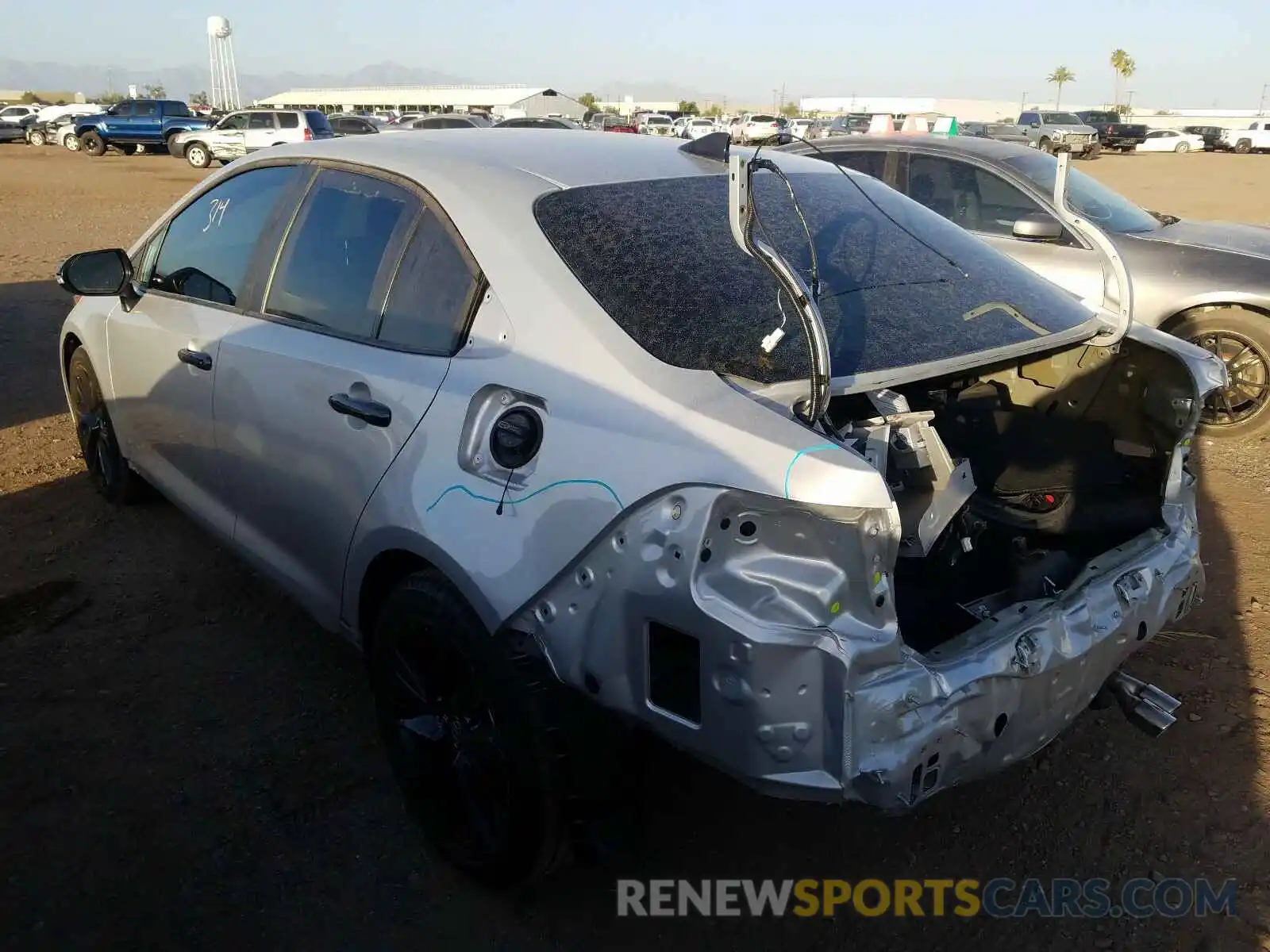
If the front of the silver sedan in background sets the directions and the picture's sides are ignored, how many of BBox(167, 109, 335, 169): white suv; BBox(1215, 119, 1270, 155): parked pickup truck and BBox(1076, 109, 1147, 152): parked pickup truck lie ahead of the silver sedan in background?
0

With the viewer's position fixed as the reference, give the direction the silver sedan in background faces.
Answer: facing the viewer and to the right of the viewer

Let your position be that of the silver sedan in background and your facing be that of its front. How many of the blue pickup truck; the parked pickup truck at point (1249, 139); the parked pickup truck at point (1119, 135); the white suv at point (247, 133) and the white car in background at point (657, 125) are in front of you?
0

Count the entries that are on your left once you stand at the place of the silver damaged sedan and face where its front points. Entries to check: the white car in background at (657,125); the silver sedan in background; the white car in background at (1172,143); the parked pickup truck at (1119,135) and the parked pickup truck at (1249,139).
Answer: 0

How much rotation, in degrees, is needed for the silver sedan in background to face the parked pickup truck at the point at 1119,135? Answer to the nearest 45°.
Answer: approximately 135° to its left

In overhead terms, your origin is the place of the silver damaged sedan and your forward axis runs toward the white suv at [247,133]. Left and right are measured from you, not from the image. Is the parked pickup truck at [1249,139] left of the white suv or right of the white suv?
right

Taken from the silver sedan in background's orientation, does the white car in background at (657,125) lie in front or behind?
behind

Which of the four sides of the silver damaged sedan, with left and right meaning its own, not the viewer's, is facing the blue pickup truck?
front

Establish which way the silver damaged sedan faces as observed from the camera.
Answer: facing away from the viewer and to the left of the viewer

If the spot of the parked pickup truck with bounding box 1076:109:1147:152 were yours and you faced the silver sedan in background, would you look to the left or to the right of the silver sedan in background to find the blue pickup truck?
right

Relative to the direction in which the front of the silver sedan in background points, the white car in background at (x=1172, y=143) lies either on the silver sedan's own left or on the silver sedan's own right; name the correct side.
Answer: on the silver sedan's own left

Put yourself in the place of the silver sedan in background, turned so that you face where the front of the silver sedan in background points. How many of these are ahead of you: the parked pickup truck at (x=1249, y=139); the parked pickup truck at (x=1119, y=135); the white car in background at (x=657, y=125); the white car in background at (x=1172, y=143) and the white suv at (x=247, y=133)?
0

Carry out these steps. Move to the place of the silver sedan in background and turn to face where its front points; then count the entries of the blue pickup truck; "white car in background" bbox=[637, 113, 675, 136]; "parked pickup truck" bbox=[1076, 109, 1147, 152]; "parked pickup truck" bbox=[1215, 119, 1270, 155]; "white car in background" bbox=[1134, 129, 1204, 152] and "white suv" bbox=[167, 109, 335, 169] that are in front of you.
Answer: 0
